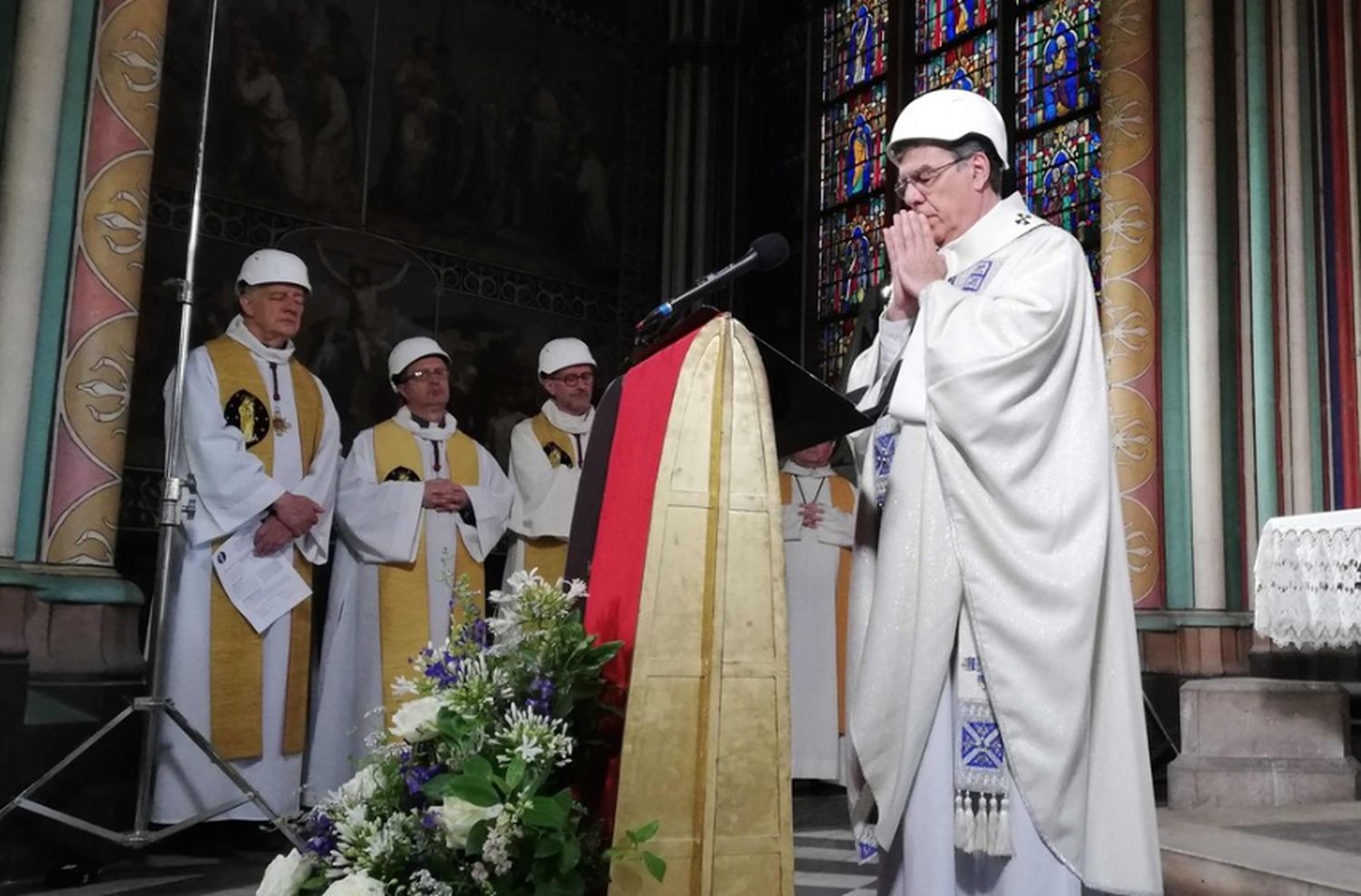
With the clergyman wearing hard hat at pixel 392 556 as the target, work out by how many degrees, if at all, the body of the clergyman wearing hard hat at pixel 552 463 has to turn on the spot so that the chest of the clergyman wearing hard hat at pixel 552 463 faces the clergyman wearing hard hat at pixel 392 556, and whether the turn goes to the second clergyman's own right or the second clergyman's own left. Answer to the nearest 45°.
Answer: approximately 90° to the second clergyman's own right

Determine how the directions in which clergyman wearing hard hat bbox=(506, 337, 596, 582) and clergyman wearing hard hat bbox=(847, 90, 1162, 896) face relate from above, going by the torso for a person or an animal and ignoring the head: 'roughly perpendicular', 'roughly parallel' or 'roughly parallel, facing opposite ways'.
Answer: roughly perpendicular

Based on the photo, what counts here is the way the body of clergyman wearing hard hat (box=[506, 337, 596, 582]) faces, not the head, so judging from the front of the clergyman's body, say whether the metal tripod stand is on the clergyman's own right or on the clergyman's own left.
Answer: on the clergyman's own right

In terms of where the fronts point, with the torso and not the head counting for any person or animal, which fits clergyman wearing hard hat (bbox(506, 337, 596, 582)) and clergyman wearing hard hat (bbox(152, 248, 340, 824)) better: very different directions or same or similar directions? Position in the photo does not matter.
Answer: same or similar directions

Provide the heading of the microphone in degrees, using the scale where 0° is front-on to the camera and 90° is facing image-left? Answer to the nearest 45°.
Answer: approximately 270°

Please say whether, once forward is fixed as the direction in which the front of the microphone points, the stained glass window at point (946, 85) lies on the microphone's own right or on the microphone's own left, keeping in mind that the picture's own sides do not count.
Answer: on the microphone's own left

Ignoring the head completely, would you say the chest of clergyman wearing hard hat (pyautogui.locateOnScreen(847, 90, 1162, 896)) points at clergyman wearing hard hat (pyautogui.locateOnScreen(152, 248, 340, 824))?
no

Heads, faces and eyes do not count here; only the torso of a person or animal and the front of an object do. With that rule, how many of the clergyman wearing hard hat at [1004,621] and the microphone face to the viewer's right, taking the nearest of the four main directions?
1

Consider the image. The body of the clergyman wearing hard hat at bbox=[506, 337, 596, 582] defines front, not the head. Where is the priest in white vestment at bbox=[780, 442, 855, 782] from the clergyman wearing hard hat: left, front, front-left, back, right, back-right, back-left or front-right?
front-left

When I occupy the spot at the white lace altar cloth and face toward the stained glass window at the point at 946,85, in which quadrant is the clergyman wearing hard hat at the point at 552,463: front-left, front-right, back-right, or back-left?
front-left

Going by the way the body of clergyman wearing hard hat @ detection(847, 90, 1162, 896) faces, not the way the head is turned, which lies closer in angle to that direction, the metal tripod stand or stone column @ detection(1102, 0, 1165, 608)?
the metal tripod stand

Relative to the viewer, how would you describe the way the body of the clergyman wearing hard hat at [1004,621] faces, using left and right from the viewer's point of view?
facing the viewer and to the left of the viewer

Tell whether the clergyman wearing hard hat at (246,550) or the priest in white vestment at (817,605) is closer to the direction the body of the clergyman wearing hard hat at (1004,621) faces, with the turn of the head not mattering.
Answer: the clergyman wearing hard hat

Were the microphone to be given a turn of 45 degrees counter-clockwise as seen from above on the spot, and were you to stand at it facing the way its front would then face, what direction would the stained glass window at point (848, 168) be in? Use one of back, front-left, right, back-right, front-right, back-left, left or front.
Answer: front-left

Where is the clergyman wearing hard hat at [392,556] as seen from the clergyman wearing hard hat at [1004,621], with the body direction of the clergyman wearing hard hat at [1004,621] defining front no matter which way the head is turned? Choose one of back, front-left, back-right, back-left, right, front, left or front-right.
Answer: right

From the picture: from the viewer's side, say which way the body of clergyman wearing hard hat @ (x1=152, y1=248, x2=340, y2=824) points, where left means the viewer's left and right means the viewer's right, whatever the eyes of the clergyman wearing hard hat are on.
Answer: facing the viewer and to the right of the viewer

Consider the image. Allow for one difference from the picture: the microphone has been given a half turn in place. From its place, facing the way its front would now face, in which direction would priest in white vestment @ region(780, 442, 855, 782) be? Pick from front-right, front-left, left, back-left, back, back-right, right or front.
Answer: right

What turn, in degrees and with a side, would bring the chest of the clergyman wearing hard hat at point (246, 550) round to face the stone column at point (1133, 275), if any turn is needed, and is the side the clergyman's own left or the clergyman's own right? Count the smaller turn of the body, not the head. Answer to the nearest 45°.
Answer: approximately 45° to the clergyman's own left
